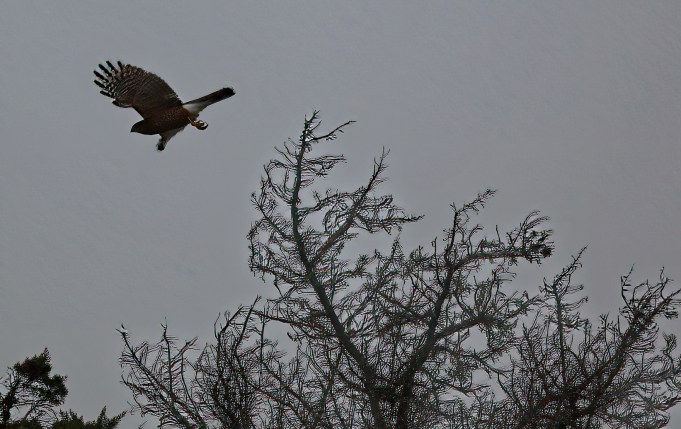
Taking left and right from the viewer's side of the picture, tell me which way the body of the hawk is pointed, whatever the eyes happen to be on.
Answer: facing to the left of the viewer
